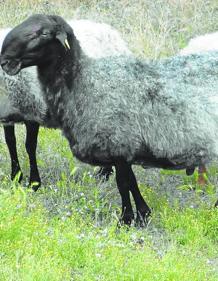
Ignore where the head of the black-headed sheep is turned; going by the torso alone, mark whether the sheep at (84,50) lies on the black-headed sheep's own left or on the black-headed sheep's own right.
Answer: on the black-headed sheep's own right

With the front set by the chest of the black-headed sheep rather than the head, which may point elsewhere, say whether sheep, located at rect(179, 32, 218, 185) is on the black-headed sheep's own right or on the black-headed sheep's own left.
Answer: on the black-headed sheep's own right

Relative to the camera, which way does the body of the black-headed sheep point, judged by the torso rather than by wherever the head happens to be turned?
to the viewer's left
